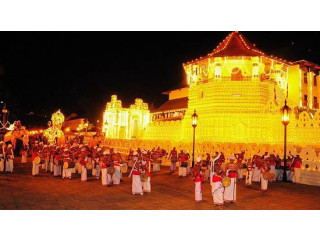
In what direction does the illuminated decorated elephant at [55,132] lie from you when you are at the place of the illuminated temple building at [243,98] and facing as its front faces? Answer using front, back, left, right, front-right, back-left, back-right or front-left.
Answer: front-right

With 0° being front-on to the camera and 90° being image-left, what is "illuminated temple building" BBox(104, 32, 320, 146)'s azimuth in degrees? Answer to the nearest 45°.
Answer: approximately 45°

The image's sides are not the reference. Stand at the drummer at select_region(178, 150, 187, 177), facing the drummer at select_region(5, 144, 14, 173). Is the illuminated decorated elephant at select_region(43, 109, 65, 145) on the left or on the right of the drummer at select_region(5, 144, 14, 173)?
right

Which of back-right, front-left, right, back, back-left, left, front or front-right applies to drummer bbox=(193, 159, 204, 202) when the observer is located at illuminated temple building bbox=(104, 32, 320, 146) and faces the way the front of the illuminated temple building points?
front-left

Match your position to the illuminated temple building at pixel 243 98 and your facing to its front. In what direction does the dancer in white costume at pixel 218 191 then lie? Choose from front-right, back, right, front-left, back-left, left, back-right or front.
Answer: front-left
